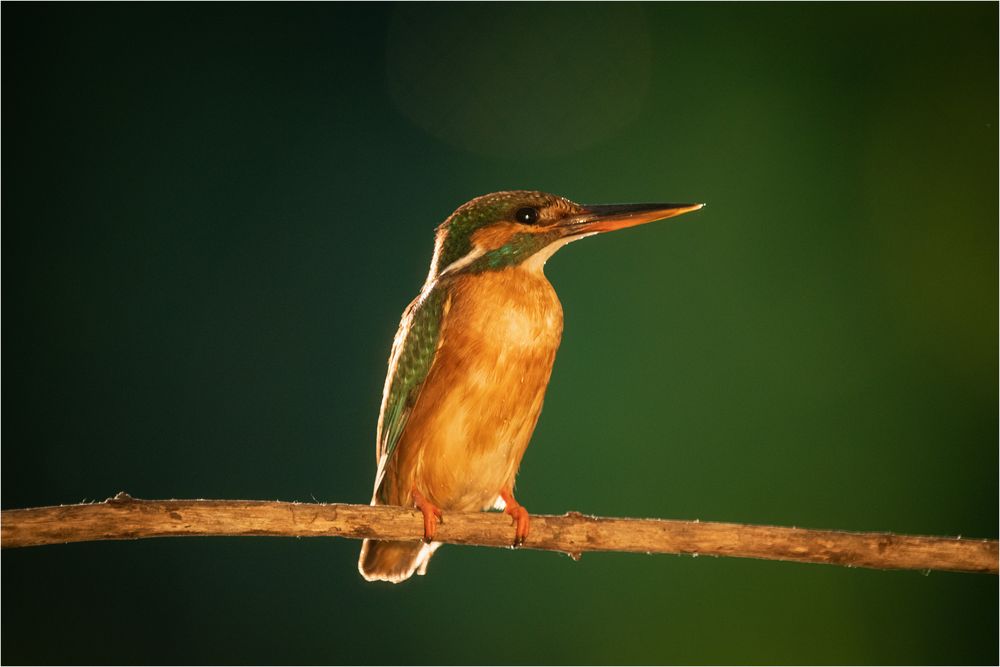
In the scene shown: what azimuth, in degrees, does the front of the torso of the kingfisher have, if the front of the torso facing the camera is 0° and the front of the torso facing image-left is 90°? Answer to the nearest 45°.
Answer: approximately 315°
